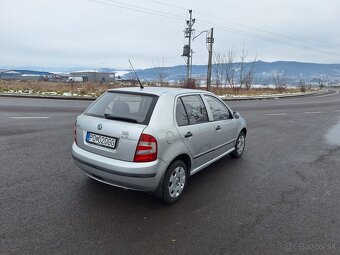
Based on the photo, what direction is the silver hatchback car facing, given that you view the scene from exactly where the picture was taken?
facing away from the viewer and to the right of the viewer
